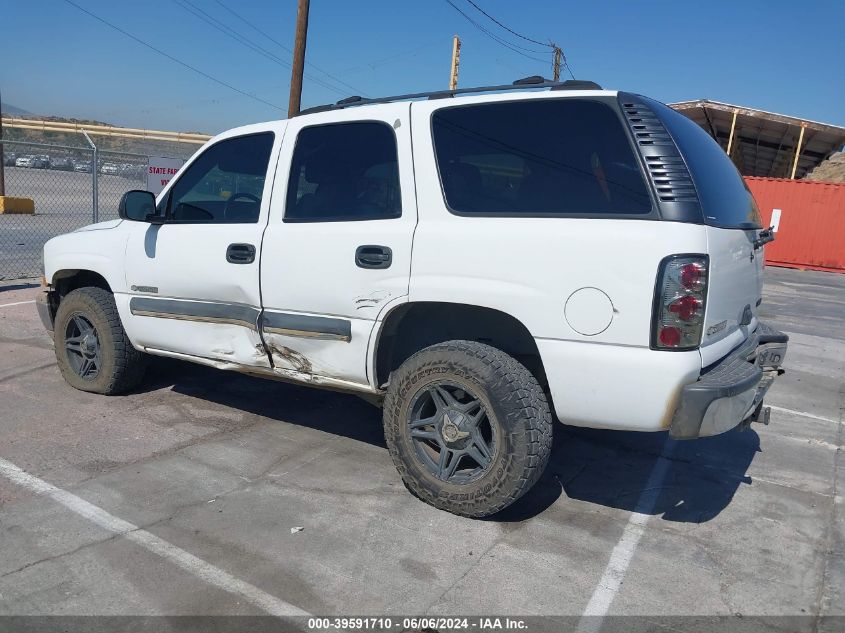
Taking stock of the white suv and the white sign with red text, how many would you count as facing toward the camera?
1

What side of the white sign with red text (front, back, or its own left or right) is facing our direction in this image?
front

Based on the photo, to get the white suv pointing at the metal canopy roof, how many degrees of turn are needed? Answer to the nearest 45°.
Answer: approximately 90° to its right

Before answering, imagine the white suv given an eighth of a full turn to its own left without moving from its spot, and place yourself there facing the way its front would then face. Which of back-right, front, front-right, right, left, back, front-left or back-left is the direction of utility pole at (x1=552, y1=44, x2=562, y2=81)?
right

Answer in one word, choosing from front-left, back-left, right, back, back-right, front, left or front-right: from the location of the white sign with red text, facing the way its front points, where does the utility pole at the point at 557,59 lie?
back-left

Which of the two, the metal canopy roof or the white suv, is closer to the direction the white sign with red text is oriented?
the white suv

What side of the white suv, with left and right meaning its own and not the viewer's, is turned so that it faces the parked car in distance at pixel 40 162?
front

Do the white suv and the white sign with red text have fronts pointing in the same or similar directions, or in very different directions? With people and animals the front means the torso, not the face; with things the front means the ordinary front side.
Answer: very different directions

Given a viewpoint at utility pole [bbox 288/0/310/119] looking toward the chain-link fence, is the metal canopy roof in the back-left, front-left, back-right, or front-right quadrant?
back-right

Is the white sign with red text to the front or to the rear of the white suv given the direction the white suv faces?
to the front

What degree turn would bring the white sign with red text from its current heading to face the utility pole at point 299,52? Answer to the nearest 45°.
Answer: approximately 135° to its left

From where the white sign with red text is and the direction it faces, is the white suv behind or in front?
in front

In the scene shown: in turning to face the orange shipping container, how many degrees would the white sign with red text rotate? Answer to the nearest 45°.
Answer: approximately 90° to its left

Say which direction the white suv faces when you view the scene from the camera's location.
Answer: facing away from the viewer and to the left of the viewer

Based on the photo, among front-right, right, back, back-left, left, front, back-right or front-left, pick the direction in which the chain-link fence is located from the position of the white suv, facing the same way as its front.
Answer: front
